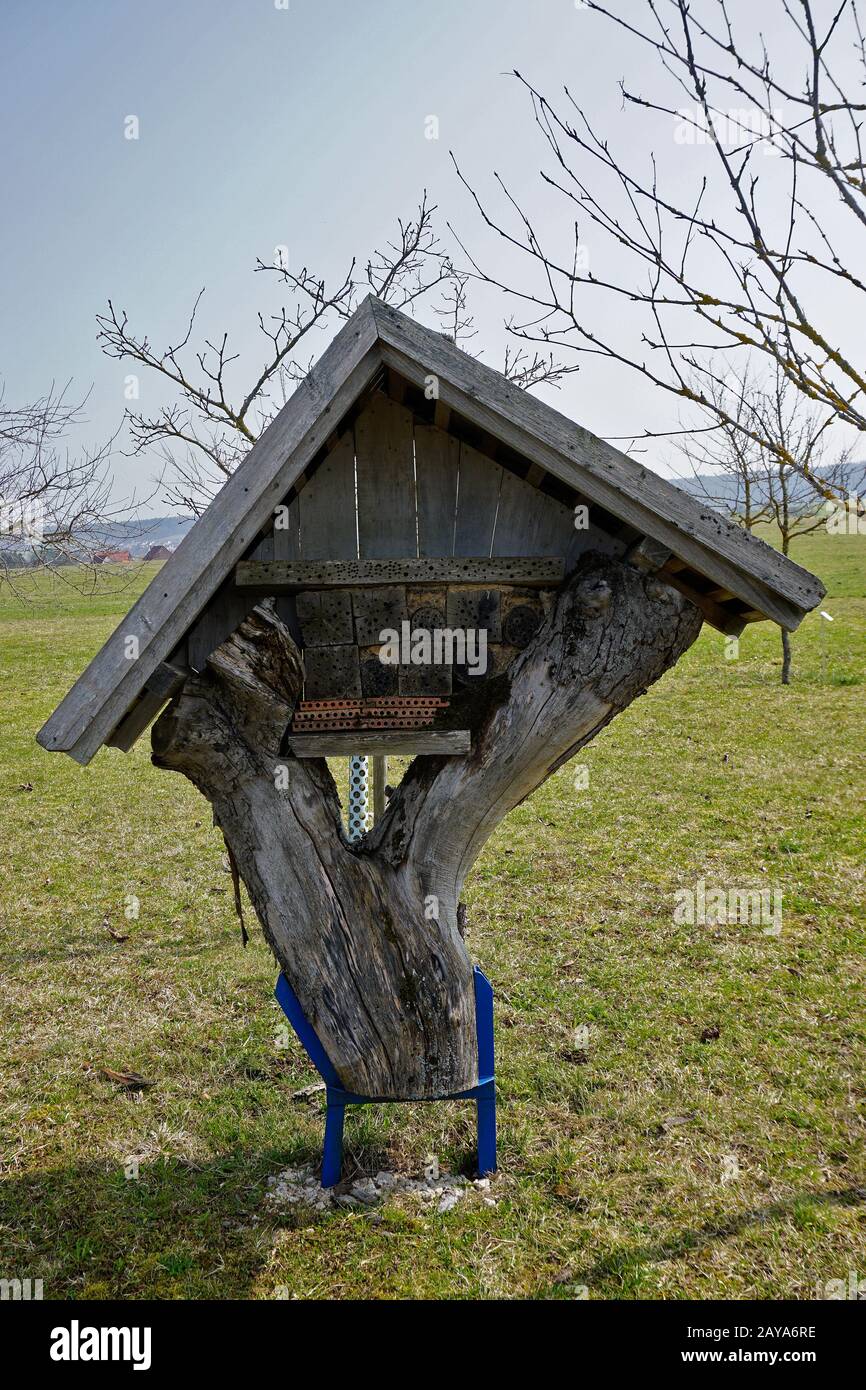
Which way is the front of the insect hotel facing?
toward the camera
